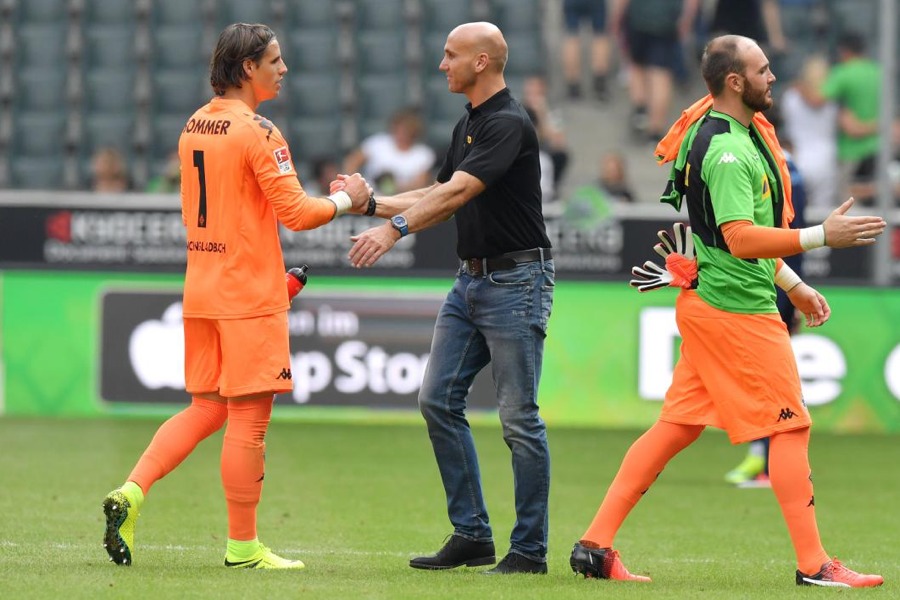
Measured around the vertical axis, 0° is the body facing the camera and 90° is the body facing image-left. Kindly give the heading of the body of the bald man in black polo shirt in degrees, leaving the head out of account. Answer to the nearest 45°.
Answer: approximately 45°

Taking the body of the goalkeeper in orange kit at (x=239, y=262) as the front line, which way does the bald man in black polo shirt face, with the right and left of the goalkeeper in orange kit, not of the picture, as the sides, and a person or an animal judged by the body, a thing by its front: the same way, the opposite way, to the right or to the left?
the opposite way

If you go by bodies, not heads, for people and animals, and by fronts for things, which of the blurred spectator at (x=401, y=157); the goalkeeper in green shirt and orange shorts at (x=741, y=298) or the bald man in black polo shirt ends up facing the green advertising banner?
the blurred spectator

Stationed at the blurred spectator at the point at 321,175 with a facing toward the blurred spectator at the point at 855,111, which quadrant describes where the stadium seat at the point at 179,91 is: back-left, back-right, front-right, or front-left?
back-left

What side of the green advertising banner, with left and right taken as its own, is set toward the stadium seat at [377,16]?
back

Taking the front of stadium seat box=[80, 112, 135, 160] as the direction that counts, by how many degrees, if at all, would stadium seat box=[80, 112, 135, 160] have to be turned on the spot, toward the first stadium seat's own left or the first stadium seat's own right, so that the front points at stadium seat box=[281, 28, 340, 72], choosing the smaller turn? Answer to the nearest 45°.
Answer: approximately 90° to the first stadium seat's own left

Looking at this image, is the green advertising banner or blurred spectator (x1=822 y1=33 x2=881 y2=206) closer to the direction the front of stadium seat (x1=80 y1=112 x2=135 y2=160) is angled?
the green advertising banner

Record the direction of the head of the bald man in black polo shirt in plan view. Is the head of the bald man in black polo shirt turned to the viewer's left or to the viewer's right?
to the viewer's left

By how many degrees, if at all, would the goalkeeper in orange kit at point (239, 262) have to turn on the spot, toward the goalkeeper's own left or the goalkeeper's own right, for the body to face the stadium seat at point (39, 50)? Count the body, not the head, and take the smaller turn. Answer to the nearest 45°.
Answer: approximately 45° to the goalkeeper's own left

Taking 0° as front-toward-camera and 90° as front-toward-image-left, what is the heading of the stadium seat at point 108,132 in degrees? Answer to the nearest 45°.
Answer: approximately 0°

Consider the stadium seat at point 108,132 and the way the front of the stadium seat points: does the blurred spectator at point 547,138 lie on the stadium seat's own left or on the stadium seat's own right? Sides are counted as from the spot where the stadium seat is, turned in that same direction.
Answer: on the stadium seat's own left
